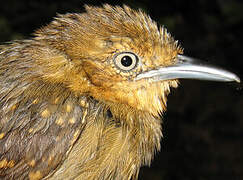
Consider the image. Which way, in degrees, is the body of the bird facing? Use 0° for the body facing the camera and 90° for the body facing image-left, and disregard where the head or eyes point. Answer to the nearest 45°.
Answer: approximately 270°
